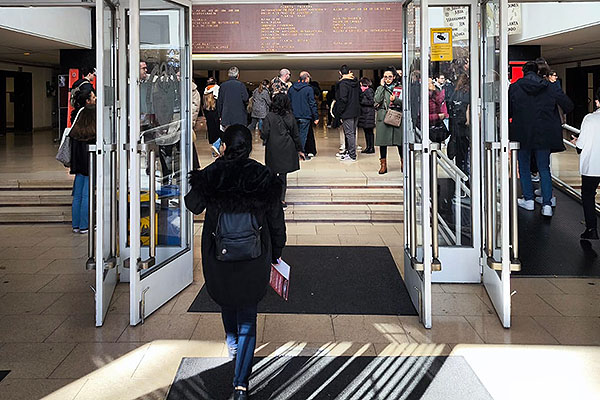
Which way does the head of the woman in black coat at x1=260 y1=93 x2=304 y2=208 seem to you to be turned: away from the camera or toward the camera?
away from the camera

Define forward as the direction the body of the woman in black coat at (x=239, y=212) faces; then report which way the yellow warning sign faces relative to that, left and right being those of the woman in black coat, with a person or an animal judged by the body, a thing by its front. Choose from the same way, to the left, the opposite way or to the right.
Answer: the opposite way

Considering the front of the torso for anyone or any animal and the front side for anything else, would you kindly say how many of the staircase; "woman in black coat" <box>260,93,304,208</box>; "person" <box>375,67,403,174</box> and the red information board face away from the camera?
1

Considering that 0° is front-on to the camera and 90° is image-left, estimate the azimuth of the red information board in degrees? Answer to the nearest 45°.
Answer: approximately 0°

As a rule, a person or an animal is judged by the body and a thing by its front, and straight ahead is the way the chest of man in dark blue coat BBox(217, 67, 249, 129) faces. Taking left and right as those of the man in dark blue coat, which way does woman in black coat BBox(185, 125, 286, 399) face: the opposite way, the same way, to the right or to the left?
the same way

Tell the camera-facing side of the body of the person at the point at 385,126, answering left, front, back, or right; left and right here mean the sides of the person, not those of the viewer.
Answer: front

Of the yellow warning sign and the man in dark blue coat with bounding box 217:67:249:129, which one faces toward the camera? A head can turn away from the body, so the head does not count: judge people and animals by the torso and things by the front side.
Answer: the yellow warning sign

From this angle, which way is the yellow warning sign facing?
toward the camera

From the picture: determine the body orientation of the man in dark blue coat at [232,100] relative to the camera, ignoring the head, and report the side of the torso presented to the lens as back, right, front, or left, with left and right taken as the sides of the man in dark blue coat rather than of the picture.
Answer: back

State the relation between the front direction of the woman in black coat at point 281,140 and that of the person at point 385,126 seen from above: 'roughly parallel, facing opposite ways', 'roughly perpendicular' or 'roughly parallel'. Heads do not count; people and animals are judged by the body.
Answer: roughly parallel, facing opposite ways

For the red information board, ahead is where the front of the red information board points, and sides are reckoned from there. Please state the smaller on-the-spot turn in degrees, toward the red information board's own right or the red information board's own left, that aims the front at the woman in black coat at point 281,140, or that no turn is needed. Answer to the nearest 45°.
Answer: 0° — it already faces them

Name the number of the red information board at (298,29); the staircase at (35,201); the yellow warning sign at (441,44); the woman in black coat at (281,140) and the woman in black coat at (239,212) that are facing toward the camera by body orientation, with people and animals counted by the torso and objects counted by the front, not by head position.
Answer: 3

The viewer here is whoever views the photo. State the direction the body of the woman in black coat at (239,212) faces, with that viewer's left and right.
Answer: facing away from the viewer
